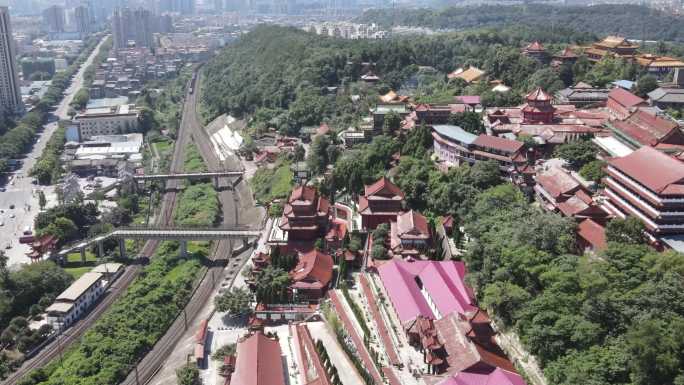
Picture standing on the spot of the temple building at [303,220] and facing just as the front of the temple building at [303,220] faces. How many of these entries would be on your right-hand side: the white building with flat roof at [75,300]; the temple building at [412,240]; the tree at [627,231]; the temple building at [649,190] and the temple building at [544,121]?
1

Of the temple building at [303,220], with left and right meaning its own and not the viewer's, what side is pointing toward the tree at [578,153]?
left

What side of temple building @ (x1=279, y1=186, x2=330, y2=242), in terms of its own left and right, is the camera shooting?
front

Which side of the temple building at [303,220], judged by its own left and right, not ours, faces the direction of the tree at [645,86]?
left

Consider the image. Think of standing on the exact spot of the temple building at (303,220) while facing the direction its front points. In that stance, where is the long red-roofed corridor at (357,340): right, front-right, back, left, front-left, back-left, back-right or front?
front

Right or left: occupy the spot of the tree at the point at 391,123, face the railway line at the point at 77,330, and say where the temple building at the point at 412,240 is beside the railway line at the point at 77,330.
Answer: left

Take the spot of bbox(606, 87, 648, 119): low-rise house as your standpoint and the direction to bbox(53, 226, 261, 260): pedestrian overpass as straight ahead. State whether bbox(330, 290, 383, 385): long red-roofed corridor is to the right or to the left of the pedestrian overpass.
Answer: left

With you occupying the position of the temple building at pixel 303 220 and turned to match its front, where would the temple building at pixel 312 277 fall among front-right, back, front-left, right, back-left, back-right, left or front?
front

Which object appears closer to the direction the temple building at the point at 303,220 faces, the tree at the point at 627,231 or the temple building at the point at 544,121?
the tree

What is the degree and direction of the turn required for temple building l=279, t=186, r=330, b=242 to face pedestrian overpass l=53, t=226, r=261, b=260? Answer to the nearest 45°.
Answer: approximately 135° to its right

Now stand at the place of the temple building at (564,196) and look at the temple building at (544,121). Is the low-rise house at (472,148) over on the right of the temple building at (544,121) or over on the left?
left

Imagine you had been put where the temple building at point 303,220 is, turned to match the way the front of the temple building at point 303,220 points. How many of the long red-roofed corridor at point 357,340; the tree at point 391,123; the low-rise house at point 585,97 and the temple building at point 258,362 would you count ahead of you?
2

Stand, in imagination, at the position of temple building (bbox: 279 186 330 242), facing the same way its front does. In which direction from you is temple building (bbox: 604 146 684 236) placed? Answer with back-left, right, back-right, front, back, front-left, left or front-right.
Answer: front-left

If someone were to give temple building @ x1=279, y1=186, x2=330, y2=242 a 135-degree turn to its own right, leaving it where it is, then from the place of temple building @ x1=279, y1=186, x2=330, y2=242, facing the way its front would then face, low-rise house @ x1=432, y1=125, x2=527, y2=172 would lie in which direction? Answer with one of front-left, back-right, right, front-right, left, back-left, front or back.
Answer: back-right

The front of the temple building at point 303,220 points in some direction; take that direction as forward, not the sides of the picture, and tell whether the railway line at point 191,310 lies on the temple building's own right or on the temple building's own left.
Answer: on the temple building's own right

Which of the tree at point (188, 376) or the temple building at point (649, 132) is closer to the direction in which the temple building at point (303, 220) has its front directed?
the tree

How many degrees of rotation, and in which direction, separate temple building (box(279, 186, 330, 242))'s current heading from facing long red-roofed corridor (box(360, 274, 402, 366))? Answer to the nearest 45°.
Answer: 0° — it already faces it

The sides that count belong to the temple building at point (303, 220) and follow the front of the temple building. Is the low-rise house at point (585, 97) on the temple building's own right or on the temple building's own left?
on the temple building's own left

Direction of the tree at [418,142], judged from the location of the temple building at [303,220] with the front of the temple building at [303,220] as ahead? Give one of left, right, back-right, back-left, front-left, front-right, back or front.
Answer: back-left

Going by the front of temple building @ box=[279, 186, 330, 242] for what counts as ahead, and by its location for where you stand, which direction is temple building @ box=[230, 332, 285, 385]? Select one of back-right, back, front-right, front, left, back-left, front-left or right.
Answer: front
